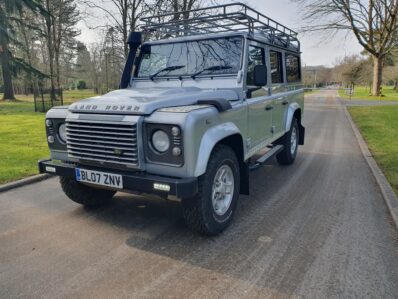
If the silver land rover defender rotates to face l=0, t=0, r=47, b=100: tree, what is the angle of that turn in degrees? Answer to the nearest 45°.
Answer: approximately 90° to its right

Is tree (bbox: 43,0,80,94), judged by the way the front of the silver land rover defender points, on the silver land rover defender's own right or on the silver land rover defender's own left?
on the silver land rover defender's own right

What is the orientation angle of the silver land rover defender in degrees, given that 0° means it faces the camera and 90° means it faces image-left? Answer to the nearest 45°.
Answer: approximately 45°
